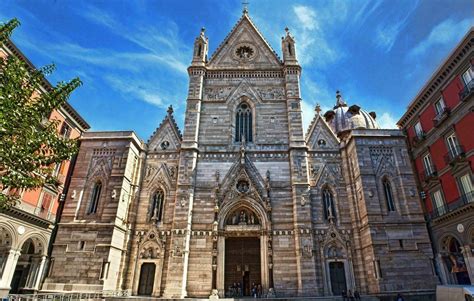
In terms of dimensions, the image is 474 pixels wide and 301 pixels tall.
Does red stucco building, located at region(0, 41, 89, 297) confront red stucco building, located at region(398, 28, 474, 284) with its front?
yes

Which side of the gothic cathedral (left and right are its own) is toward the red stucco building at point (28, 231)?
right

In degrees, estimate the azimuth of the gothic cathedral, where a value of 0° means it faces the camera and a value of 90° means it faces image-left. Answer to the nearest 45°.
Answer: approximately 0°

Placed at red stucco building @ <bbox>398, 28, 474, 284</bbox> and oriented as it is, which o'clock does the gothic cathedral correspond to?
The gothic cathedral is roughly at 1 o'clock from the red stucco building.

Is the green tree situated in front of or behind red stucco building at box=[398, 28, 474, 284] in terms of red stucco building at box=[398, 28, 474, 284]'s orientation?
in front

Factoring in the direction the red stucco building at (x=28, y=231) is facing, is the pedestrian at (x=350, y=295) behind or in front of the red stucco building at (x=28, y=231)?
in front

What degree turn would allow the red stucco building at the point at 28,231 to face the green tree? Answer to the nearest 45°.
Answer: approximately 45° to its right

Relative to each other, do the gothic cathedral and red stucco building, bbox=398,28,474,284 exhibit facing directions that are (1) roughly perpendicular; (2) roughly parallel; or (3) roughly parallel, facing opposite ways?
roughly perpendicular

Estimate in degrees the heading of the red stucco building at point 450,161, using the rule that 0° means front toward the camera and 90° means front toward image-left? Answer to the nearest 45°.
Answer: approximately 45°

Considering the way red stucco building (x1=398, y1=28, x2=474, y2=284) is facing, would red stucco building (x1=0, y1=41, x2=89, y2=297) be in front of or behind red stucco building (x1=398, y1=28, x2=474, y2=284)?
in front

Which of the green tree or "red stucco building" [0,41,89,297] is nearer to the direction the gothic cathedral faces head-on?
the green tree

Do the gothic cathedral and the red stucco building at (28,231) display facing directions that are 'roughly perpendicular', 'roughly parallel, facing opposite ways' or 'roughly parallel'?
roughly perpendicular

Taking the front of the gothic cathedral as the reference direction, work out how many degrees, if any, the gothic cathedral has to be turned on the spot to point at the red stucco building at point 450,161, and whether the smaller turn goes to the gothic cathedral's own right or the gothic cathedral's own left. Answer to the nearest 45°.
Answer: approximately 90° to the gothic cathedral's own left

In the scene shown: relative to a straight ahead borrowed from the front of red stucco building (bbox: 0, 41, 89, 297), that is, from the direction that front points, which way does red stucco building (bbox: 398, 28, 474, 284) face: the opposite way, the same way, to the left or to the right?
the opposite way
